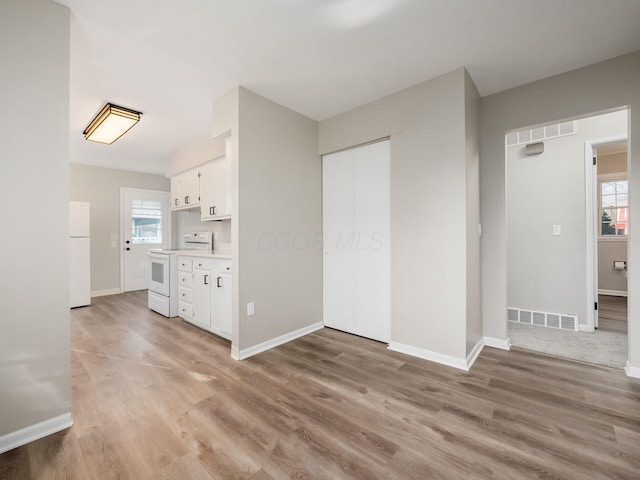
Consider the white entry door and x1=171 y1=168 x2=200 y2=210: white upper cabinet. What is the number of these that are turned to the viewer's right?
0

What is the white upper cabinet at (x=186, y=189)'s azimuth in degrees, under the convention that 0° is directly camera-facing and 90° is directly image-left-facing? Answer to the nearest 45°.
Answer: approximately 45°

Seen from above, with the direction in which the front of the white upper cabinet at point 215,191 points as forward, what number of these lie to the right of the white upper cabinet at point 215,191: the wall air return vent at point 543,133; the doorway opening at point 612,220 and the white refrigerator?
1

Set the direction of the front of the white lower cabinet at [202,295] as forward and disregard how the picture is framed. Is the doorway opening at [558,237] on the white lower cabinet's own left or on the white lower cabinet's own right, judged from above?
on the white lower cabinet's own left

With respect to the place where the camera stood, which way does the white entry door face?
facing the viewer

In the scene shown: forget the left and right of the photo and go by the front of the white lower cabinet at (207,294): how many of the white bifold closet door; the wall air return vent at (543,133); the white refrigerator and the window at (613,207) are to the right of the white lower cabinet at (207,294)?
1

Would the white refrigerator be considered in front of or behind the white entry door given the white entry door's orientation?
in front

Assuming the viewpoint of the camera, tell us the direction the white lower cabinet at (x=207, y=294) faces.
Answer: facing the viewer and to the left of the viewer

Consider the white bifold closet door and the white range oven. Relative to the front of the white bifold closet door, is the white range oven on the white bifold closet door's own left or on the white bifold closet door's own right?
on the white bifold closet door's own right

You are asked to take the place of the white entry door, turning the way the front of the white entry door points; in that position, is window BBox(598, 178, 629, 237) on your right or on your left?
on your left

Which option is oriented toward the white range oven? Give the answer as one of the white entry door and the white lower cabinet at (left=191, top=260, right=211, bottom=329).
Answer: the white entry door
